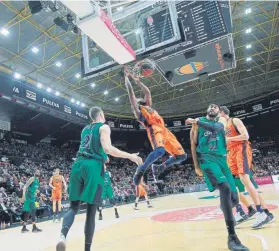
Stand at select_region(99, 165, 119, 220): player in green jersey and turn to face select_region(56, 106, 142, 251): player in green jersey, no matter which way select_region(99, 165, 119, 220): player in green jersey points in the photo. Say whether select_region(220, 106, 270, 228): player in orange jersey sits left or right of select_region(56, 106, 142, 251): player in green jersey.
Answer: left

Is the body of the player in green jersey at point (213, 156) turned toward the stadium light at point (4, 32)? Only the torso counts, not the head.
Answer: no

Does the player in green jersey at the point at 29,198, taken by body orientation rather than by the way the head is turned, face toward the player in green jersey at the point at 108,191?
yes

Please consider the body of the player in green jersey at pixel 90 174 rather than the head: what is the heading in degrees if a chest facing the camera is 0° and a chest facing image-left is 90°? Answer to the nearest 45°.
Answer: approximately 225°

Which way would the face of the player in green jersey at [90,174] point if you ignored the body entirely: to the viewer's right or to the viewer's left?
to the viewer's right

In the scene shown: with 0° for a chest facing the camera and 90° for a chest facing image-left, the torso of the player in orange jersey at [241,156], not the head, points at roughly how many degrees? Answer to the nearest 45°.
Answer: approximately 45°

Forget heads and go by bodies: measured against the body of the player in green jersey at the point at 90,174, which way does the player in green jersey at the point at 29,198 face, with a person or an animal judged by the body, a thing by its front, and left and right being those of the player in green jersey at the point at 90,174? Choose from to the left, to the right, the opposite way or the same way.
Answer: to the right

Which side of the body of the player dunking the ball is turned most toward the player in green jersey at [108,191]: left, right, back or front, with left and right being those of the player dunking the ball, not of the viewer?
back

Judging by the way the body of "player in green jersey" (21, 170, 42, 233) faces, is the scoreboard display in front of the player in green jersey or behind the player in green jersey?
in front
